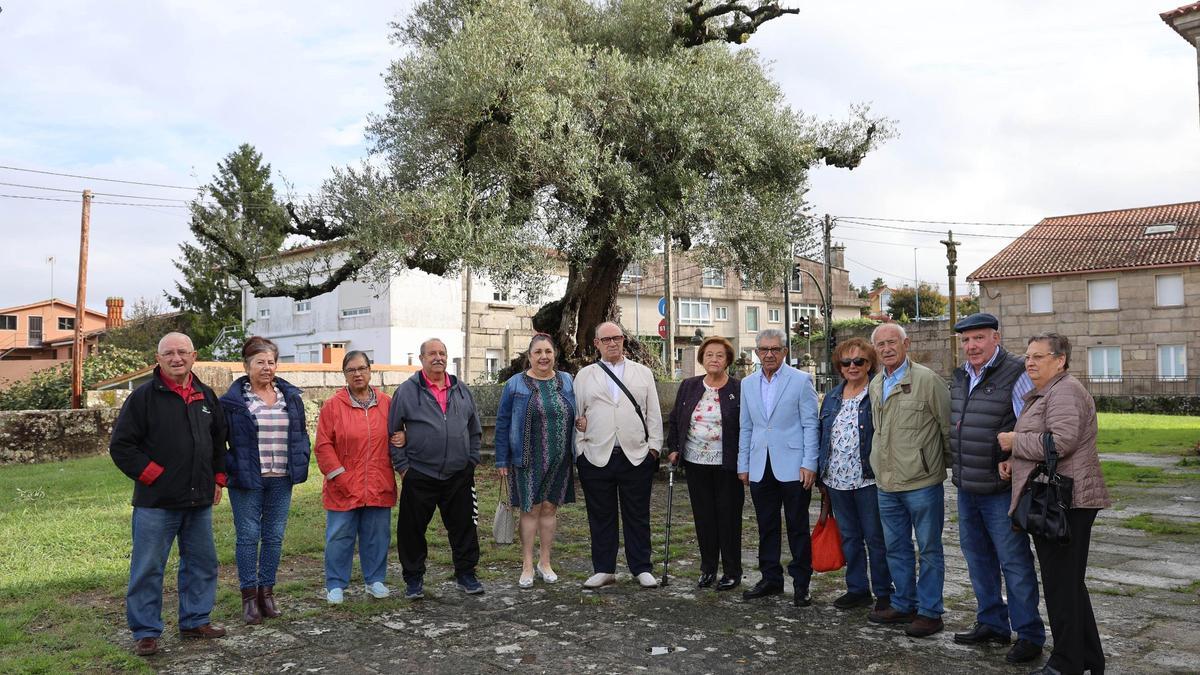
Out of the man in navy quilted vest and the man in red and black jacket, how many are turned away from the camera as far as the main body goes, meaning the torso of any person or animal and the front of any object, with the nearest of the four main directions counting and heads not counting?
0

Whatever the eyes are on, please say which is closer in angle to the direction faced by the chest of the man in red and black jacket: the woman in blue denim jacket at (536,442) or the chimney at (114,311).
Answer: the woman in blue denim jacket

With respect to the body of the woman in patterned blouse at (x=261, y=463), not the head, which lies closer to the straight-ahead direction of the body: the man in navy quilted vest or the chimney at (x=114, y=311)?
the man in navy quilted vest

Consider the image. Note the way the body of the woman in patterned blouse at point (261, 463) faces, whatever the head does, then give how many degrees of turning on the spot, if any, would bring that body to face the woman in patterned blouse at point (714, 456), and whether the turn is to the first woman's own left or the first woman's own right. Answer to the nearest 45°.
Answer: approximately 45° to the first woman's own left

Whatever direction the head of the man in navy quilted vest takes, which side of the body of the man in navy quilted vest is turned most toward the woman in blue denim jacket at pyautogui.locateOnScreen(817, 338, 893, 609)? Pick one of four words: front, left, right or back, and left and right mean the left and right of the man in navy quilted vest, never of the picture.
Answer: right

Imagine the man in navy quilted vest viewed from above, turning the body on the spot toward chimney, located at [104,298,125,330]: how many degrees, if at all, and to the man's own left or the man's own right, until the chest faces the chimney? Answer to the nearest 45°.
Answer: approximately 90° to the man's own right

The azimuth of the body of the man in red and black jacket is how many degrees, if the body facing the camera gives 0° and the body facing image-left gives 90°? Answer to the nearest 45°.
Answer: approximately 315°

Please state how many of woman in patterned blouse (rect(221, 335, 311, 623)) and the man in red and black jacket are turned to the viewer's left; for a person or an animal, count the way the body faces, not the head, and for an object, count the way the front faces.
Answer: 0

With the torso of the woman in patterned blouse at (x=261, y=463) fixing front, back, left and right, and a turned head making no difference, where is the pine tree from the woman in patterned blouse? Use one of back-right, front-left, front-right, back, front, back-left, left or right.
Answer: back-left

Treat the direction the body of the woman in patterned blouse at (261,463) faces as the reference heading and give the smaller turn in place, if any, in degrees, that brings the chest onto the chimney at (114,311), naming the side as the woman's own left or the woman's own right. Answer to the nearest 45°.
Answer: approximately 135° to the woman's own left
